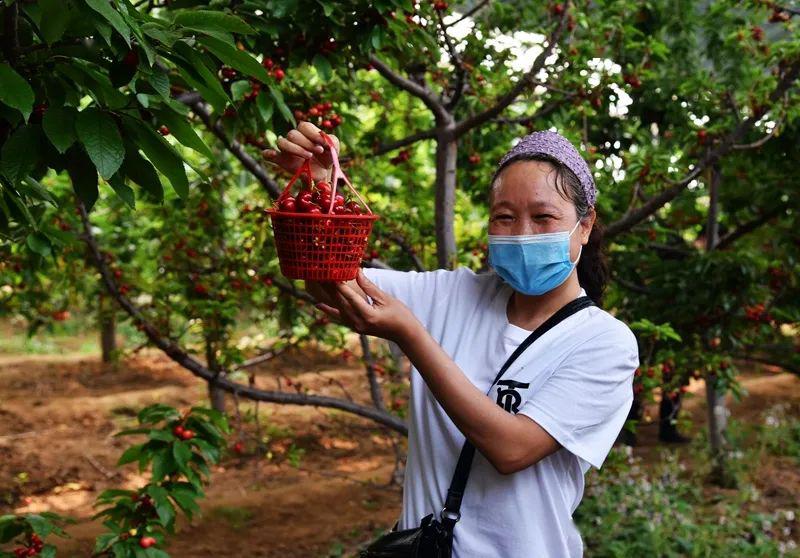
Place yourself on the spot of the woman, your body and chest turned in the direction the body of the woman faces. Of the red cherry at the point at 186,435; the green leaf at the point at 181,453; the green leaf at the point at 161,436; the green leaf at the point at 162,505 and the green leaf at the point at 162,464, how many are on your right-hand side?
5

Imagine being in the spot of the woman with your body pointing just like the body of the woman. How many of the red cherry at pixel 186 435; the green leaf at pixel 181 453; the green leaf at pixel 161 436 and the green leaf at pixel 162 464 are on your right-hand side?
4

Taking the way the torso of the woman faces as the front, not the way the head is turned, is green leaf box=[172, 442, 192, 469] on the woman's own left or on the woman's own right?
on the woman's own right

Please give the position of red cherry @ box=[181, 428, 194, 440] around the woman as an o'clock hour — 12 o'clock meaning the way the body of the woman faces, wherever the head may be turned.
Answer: The red cherry is roughly at 3 o'clock from the woman.

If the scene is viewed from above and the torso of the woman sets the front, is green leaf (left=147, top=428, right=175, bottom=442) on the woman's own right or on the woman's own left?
on the woman's own right

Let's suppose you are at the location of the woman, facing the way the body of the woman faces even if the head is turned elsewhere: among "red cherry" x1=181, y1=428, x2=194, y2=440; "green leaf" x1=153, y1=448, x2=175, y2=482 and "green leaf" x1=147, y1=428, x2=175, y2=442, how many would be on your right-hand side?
3

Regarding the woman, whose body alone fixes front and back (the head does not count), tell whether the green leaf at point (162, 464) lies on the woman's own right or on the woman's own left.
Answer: on the woman's own right

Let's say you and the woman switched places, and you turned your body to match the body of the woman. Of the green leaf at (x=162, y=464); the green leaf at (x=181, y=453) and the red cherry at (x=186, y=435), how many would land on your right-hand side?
3

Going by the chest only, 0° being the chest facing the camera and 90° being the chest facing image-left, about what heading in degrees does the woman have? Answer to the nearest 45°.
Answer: approximately 45°

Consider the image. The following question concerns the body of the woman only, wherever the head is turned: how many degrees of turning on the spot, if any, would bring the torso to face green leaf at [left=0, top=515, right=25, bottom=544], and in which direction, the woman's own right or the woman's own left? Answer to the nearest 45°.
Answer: approximately 90° to the woman's own right

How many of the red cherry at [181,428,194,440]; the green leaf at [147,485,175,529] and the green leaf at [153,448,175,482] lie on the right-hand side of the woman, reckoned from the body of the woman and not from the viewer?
3
